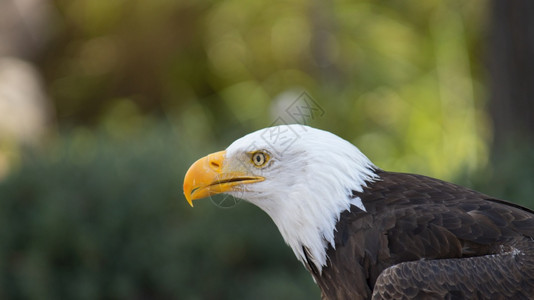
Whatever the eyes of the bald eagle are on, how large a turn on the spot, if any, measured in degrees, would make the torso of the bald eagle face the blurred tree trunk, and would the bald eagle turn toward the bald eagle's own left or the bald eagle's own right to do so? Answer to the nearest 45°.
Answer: approximately 135° to the bald eagle's own right

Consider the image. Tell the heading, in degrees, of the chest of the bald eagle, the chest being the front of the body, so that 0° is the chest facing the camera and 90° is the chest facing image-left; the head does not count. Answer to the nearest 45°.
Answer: approximately 90°
